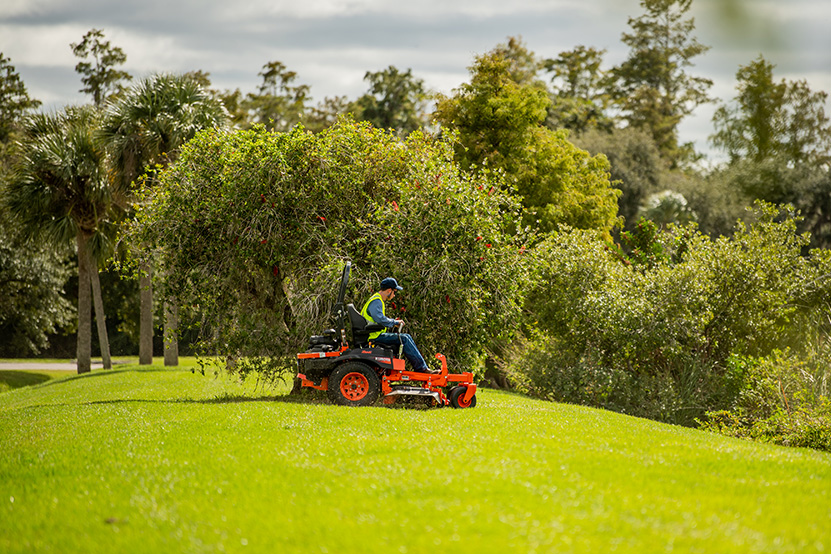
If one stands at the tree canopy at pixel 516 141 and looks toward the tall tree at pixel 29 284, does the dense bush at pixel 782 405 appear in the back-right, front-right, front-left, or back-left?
back-left

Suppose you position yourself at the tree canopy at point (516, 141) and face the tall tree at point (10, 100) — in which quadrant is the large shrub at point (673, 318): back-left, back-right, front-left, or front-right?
back-left

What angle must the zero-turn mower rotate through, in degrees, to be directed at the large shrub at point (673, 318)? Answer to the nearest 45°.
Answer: approximately 45° to its left

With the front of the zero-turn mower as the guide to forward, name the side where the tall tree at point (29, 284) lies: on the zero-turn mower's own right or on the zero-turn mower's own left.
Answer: on the zero-turn mower's own left

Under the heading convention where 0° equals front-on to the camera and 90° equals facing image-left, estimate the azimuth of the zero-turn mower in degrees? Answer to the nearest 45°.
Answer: approximately 270°

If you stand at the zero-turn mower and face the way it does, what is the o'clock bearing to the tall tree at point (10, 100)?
The tall tree is roughly at 8 o'clock from the zero-turn mower.

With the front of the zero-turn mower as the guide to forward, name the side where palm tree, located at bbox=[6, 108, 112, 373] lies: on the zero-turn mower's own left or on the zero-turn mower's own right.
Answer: on the zero-turn mower's own left

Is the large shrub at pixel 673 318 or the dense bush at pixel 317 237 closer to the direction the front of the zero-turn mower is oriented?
the large shrub

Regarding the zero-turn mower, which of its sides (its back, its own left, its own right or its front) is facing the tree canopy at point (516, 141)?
left
